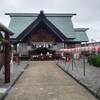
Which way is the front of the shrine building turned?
toward the camera
